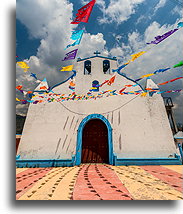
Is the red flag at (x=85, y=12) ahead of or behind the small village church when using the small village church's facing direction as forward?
ahead

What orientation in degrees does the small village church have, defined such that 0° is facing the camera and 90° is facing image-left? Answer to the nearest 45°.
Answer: approximately 0°
